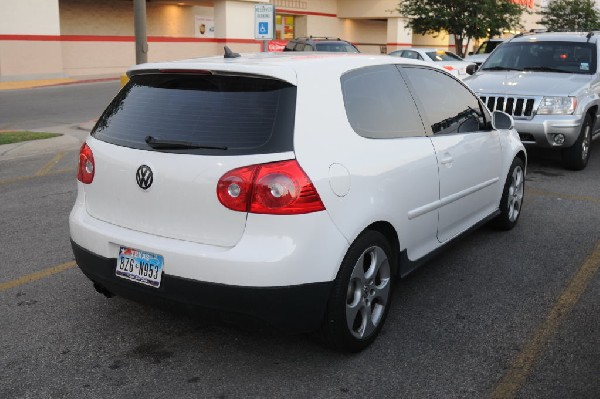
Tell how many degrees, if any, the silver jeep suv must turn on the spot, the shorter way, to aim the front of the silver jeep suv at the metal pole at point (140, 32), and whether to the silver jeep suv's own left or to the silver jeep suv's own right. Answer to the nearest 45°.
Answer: approximately 45° to the silver jeep suv's own right

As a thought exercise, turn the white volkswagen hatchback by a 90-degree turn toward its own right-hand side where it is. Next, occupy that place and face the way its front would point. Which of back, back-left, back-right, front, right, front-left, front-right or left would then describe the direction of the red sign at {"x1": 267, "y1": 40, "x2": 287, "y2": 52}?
back-left

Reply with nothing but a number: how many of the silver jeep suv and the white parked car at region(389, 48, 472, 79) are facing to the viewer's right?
0

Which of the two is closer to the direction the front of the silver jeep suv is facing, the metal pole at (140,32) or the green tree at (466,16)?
the metal pole

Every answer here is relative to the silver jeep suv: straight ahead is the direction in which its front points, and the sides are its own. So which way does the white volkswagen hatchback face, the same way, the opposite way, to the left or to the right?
the opposite way

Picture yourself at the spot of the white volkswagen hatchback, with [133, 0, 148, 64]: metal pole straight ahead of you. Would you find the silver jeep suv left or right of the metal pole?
right

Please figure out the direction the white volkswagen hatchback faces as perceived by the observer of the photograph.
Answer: facing away from the viewer and to the right of the viewer

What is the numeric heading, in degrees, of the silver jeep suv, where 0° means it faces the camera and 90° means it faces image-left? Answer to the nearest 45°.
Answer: approximately 45°

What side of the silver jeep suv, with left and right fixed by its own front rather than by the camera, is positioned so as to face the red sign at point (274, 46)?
right
